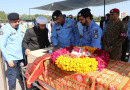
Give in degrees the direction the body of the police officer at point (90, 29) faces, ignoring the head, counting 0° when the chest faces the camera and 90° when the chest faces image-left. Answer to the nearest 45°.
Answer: approximately 45°

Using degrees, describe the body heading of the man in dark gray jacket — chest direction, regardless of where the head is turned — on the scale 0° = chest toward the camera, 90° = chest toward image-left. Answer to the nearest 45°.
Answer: approximately 315°

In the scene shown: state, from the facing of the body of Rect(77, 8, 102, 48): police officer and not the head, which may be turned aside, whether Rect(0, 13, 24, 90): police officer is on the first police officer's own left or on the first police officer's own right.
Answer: on the first police officer's own right

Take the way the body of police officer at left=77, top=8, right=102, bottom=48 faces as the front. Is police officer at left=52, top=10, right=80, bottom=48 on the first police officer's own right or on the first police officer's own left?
on the first police officer's own right

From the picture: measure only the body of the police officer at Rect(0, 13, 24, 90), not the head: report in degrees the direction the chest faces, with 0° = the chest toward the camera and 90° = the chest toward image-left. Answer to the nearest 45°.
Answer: approximately 315°

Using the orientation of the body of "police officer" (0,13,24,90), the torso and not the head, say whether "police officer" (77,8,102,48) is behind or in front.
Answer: in front

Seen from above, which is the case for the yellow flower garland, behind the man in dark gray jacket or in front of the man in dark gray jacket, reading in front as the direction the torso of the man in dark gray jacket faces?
in front

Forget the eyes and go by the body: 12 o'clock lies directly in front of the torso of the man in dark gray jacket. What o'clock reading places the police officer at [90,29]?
The police officer is roughly at 12 o'clock from the man in dark gray jacket.

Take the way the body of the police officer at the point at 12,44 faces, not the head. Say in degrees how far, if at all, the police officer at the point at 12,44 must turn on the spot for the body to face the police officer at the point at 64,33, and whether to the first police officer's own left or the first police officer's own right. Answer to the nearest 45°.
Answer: approximately 45° to the first police officer's own left
